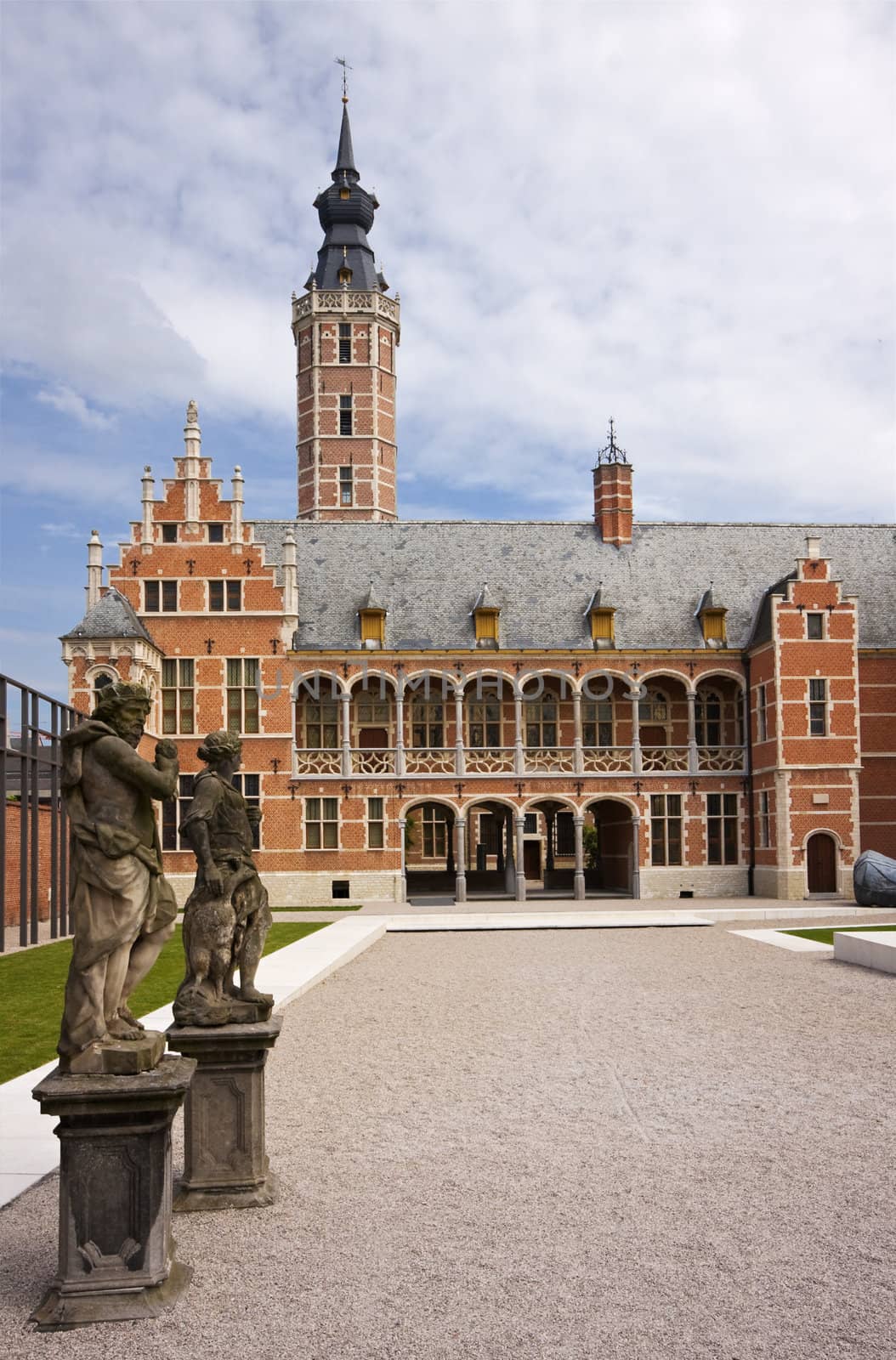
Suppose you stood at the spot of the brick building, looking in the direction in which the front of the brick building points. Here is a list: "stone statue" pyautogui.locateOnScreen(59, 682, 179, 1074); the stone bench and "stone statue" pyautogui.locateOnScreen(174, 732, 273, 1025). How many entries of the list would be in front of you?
3

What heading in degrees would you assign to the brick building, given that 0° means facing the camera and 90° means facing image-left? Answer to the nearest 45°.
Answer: approximately 0°

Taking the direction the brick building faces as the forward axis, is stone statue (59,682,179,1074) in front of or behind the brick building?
in front

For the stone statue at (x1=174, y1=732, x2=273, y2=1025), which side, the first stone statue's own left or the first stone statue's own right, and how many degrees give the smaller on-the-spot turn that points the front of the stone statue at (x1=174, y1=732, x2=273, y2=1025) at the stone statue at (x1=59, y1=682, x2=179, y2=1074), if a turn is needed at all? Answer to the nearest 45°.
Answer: approximately 45° to the first stone statue's own right

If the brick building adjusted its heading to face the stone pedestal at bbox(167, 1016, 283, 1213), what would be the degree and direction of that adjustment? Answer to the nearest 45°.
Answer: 0° — it already faces it

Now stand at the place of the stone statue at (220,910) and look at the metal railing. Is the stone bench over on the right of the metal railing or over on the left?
right

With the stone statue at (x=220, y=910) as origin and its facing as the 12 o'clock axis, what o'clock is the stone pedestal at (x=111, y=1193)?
The stone pedestal is roughly at 2 o'clock from the stone statue.

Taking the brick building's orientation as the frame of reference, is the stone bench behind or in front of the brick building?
in front

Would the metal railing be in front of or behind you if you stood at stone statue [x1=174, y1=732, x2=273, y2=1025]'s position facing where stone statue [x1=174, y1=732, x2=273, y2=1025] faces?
behind

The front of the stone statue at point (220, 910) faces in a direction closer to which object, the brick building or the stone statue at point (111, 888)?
the stone statue

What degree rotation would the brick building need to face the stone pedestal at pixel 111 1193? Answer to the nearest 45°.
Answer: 0° — it already faces it

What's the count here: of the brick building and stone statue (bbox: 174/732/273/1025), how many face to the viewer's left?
0
